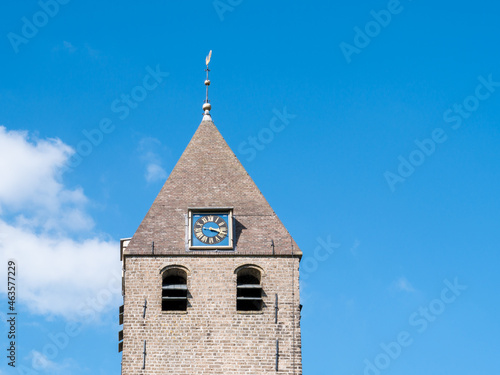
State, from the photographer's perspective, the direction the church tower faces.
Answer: facing the viewer
